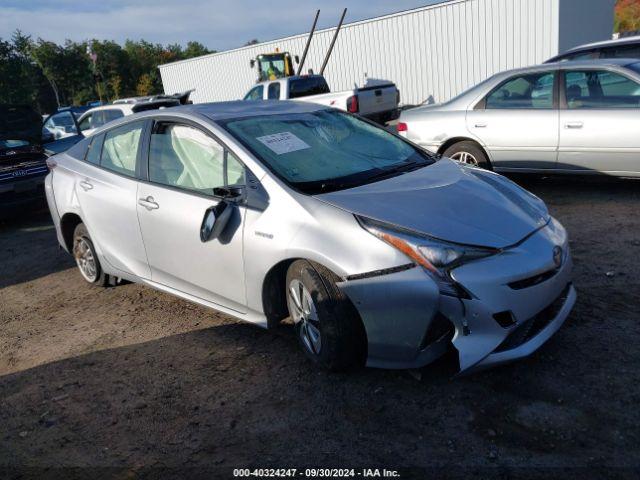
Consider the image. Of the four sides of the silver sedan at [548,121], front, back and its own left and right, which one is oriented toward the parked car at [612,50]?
left

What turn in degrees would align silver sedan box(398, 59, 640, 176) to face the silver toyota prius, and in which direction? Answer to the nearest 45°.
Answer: approximately 90° to its right

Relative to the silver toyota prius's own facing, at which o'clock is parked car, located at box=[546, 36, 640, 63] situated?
The parked car is roughly at 9 o'clock from the silver toyota prius.

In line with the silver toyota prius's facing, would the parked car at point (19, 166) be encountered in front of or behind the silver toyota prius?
behind

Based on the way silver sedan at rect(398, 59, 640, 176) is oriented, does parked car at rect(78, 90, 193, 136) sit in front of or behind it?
behind

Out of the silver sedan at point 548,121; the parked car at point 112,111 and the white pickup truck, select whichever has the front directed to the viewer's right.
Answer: the silver sedan

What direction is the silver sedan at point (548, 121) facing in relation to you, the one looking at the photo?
facing to the right of the viewer

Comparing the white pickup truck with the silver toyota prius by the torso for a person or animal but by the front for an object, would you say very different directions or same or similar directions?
very different directions

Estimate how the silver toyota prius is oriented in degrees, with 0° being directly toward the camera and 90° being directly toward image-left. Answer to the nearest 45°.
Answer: approximately 315°
